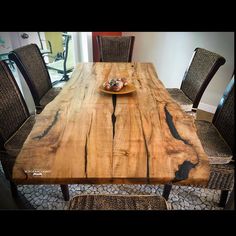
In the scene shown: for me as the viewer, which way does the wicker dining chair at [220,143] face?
facing the viewer and to the left of the viewer

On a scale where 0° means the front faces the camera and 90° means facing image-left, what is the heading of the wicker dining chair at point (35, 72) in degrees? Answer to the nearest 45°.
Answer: approximately 315°

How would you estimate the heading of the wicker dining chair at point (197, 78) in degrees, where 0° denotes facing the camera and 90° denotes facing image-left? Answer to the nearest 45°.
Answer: approximately 45°

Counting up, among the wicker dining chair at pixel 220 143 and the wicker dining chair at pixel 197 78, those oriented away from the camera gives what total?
0

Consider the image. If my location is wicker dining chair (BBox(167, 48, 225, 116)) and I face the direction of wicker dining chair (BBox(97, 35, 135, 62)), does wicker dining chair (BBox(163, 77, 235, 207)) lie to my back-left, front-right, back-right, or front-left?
back-left

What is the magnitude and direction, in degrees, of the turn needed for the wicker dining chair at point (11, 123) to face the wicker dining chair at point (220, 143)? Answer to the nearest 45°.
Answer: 0° — it already faces it

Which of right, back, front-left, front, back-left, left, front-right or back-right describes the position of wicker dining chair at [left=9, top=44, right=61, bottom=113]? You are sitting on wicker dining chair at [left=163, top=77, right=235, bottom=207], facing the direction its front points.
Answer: front-right

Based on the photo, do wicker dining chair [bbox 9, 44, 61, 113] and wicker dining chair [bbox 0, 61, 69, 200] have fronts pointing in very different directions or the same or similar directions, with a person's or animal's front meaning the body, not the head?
same or similar directions

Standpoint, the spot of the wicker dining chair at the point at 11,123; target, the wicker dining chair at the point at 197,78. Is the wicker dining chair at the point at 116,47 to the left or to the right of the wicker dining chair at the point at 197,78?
left

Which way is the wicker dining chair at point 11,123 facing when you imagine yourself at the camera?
facing the viewer and to the right of the viewer

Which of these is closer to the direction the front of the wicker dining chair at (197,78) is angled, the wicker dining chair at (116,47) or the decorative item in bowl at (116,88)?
the decorative item in bowl

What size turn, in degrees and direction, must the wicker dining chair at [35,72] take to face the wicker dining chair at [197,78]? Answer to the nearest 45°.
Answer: approximately 45° to its left

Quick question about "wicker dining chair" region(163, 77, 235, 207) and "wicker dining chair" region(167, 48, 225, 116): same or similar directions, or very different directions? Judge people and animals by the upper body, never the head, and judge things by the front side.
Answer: same or similar directions

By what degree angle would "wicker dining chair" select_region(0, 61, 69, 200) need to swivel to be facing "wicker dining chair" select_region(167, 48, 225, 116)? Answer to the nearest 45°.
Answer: approximately 45° to its left

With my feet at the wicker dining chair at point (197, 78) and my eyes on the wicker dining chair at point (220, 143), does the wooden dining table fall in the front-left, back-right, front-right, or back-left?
front-right

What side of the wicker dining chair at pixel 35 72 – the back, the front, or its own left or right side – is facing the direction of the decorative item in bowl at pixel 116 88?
front
